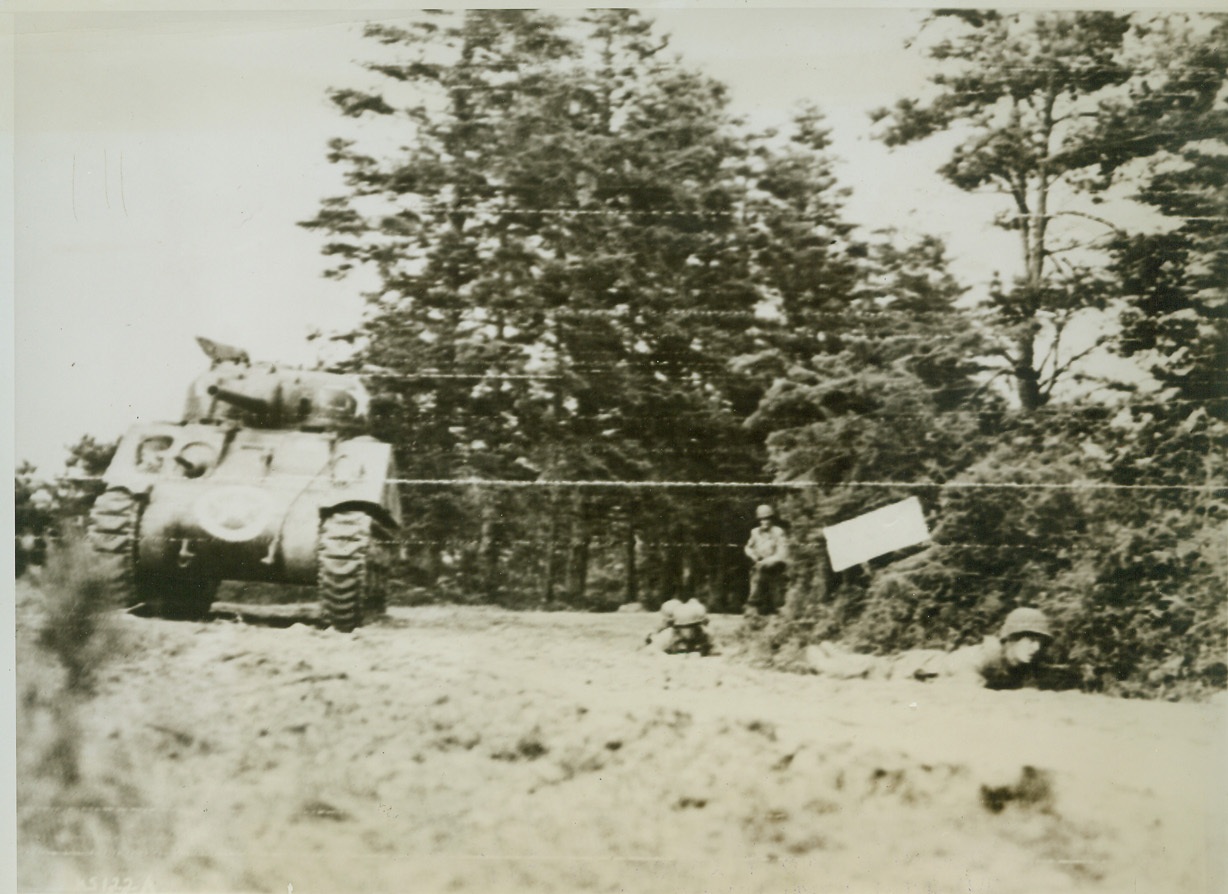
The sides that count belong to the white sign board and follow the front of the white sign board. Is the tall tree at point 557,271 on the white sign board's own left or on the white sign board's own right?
on the white sign board's own right

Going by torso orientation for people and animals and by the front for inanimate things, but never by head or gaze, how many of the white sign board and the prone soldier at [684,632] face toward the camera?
2

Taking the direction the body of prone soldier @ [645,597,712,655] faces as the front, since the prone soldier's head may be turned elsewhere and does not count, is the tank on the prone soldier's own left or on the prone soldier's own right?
on the prone soldier's own right

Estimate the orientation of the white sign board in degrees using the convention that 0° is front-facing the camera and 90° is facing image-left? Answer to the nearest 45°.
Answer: approximately 0°

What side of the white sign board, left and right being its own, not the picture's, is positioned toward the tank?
right
